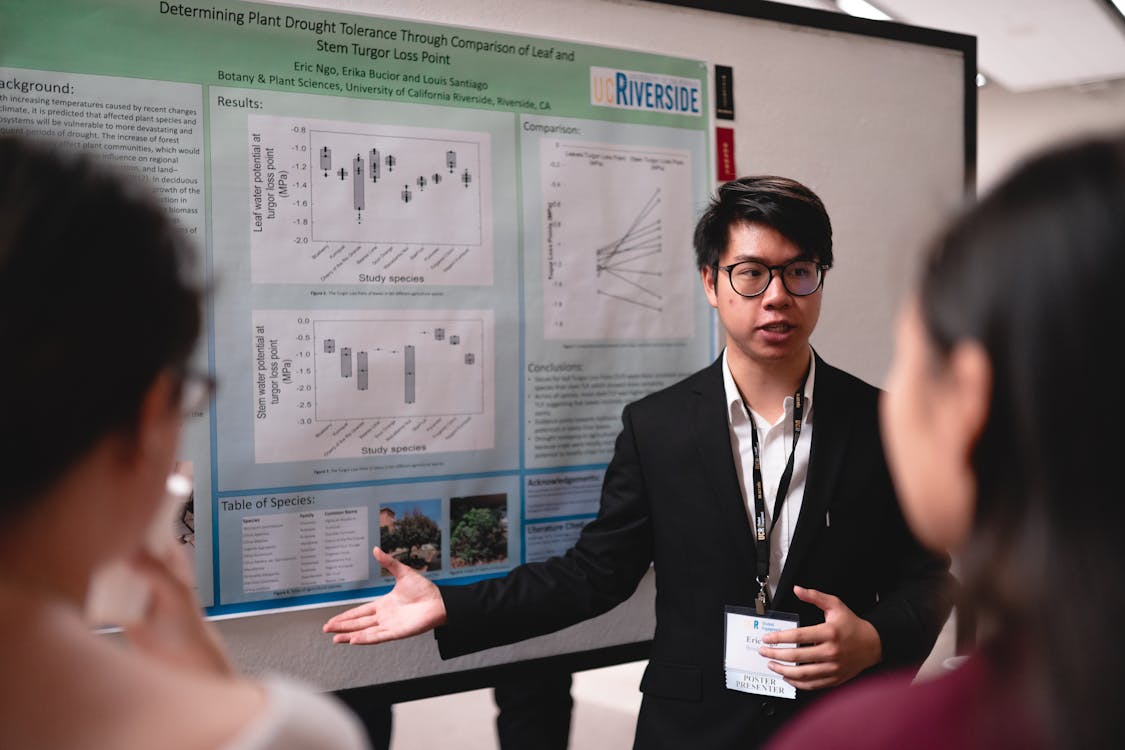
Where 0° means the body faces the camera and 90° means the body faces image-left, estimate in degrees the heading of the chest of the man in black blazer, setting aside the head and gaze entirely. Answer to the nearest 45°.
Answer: approximately 0°

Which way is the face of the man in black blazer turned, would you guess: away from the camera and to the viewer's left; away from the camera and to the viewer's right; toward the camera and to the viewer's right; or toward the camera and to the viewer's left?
toward the camera and to the viewer's right
